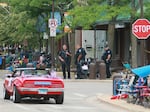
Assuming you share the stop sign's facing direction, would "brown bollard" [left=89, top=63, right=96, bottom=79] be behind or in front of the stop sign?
behind

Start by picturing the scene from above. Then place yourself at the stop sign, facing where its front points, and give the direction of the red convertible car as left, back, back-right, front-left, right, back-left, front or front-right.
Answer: front-right

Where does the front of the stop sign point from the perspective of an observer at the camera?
facing the viewer

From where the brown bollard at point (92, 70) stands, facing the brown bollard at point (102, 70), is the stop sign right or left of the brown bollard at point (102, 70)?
right

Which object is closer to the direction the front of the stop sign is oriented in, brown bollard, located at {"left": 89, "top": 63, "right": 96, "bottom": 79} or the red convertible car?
the red convertible car
